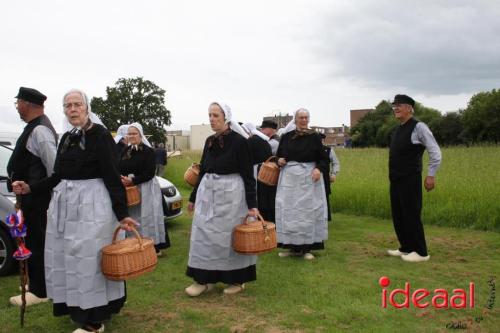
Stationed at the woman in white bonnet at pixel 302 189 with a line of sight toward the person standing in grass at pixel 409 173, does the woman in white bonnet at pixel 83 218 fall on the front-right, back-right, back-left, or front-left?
back-right

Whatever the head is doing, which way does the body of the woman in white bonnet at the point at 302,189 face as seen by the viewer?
toward the camera

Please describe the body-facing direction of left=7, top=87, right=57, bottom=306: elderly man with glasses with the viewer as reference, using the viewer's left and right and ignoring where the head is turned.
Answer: facing to the left of the viewer

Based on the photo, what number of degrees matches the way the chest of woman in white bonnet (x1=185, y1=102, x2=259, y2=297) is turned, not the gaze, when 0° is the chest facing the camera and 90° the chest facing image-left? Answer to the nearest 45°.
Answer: approximately 45°

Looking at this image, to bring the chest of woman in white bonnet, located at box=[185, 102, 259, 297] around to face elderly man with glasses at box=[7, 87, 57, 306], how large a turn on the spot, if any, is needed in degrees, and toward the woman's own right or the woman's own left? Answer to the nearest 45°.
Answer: approximately 45° to the woman's own right
